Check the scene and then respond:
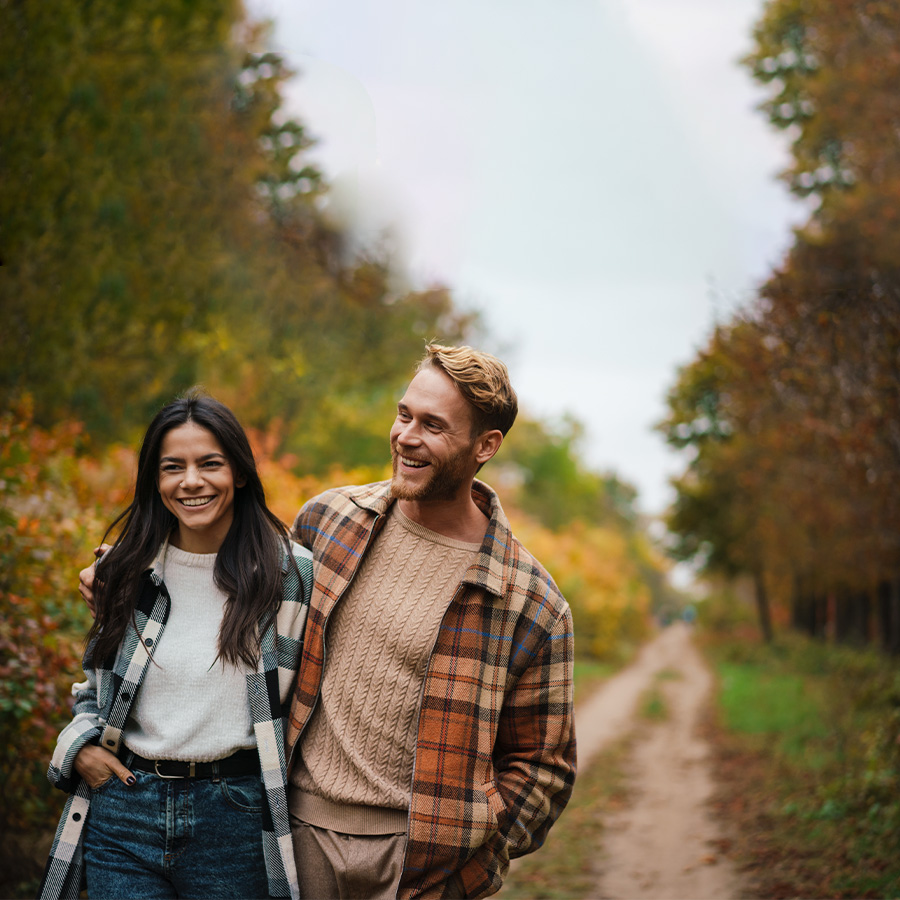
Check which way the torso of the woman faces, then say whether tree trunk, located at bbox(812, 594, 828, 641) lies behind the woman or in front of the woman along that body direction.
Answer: behind

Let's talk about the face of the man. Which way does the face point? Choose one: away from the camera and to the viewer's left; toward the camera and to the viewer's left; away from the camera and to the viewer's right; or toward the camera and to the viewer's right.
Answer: toward the camera and to the viewer's left

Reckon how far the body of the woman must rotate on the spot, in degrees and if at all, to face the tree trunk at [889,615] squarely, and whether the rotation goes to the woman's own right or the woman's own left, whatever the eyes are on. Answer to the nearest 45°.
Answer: approximately 135° to the woman's own left

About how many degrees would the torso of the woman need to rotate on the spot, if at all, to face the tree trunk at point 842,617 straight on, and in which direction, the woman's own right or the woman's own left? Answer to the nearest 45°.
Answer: approximately 135° to the woman's own left

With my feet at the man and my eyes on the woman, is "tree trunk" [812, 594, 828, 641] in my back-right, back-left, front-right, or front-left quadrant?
back-right

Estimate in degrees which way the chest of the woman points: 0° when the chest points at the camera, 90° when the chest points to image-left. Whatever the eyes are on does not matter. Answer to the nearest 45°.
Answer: approximately 0°
